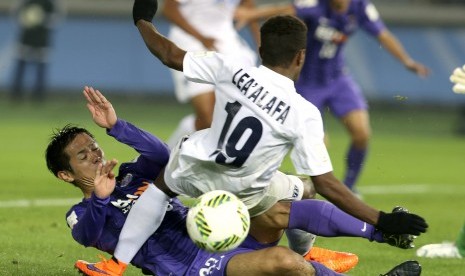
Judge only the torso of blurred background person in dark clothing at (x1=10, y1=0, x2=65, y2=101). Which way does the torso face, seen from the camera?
toward the camera

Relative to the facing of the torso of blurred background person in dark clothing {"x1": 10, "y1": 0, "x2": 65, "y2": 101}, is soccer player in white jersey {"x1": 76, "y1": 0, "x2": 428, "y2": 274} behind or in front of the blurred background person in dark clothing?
in front

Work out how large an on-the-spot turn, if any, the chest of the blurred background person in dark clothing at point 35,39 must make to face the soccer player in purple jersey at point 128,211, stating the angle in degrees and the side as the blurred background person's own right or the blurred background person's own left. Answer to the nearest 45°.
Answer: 0° — they already face them

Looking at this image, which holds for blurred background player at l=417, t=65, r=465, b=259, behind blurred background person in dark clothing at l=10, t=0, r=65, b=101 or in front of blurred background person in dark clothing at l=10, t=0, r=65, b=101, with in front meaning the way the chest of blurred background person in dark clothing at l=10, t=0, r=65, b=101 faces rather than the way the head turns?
in front

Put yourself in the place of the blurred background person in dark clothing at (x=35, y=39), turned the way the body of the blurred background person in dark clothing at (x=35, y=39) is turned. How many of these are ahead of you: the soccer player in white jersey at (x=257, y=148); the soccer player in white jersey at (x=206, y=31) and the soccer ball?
3

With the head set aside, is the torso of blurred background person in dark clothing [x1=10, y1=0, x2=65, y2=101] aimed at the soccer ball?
yes

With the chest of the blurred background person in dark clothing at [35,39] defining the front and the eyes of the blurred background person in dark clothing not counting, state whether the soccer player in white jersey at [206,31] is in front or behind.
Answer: in front
